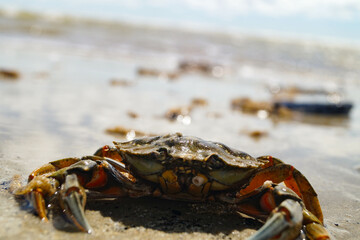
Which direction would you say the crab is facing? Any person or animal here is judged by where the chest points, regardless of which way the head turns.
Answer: toward the camera
